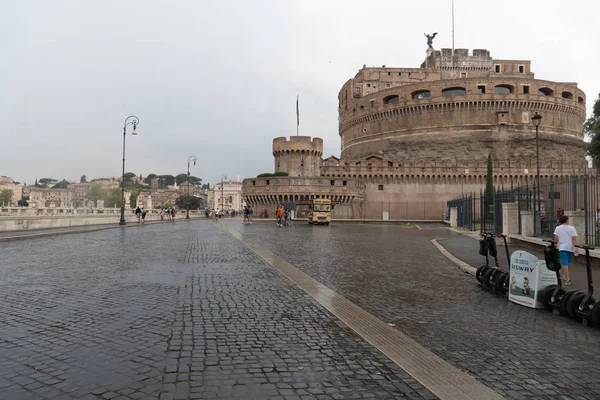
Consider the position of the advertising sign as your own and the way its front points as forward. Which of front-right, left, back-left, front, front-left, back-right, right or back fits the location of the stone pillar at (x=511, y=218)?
back-right

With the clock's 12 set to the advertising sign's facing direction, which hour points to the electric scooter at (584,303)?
The electric scooter is roughly at 9 o'clock from the advertising sign.

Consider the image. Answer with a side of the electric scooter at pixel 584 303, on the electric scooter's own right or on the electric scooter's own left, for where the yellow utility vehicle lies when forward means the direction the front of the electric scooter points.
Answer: on the electric scooter's own right

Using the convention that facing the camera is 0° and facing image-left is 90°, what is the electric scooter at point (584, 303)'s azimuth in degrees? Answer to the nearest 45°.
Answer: approximately 45°

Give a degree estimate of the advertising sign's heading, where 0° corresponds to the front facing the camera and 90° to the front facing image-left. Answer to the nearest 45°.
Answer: approximately 45°

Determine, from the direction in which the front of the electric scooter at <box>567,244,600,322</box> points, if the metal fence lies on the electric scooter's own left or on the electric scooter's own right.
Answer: on the electric scooter's own right

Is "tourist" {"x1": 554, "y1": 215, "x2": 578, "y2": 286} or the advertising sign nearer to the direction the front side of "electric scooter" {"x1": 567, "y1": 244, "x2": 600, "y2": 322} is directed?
the advertising sign

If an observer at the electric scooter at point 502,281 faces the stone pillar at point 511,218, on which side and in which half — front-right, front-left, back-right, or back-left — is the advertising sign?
back-right
